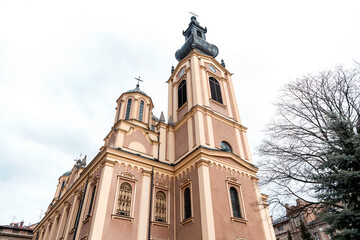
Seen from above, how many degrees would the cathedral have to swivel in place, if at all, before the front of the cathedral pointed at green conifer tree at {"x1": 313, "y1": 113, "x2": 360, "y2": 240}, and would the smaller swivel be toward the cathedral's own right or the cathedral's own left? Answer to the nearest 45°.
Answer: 0° — it already faces it

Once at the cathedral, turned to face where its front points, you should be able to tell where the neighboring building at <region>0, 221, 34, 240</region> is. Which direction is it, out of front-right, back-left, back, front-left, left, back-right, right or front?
back

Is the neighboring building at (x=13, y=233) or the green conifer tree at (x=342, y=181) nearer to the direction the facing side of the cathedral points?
the green conifer tree

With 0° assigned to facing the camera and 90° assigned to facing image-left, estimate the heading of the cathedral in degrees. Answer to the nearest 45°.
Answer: approximately 315°
